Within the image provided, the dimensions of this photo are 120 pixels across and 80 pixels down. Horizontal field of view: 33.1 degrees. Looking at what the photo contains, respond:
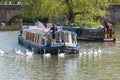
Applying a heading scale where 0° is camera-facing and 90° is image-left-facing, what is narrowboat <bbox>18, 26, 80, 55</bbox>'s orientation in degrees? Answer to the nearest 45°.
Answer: approximately 315°
